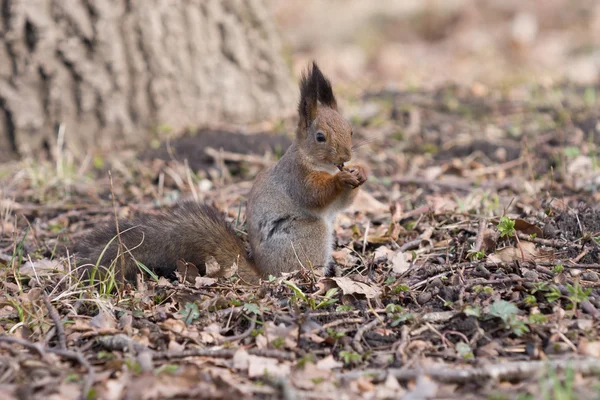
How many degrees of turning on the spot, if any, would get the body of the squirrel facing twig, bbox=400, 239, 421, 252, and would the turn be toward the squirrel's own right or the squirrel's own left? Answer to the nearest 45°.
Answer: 0° — it already faces it

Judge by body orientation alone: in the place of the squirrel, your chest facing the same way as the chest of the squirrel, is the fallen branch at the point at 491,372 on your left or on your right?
on your right

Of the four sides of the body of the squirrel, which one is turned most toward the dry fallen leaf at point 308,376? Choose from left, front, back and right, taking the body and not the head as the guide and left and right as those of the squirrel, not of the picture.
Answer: right

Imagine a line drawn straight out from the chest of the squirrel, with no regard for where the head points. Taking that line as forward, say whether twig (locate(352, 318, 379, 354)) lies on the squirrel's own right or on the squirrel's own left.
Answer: on the squirrel's own right

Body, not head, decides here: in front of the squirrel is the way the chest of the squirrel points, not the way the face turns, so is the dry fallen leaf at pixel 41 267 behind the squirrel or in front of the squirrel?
behind

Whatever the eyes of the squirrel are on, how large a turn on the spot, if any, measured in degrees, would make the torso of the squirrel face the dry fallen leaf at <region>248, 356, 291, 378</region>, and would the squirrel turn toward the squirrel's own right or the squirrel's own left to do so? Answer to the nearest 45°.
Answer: approximately 90° to the squirrel's own right

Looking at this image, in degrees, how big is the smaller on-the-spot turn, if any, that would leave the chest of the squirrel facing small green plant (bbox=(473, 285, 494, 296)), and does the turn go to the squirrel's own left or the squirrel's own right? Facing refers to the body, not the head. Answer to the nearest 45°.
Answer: approximately 45° to the squirrel's own right

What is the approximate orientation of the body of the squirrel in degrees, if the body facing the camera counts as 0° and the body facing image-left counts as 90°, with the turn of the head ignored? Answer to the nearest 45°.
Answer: approximately 270°

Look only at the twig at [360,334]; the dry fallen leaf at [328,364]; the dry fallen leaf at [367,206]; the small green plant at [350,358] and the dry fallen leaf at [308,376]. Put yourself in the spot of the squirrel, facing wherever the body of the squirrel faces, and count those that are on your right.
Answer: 4

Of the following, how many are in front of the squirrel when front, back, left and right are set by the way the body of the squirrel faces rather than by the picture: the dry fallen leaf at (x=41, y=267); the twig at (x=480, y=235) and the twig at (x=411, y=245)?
2

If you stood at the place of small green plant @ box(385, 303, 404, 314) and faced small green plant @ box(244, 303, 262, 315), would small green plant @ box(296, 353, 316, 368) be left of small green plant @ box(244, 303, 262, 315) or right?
left

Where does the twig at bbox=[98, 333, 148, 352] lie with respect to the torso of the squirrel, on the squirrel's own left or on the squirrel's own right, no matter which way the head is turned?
on the squirrel's own right

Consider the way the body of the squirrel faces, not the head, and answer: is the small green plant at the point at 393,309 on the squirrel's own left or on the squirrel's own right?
on the squirrel's own right
